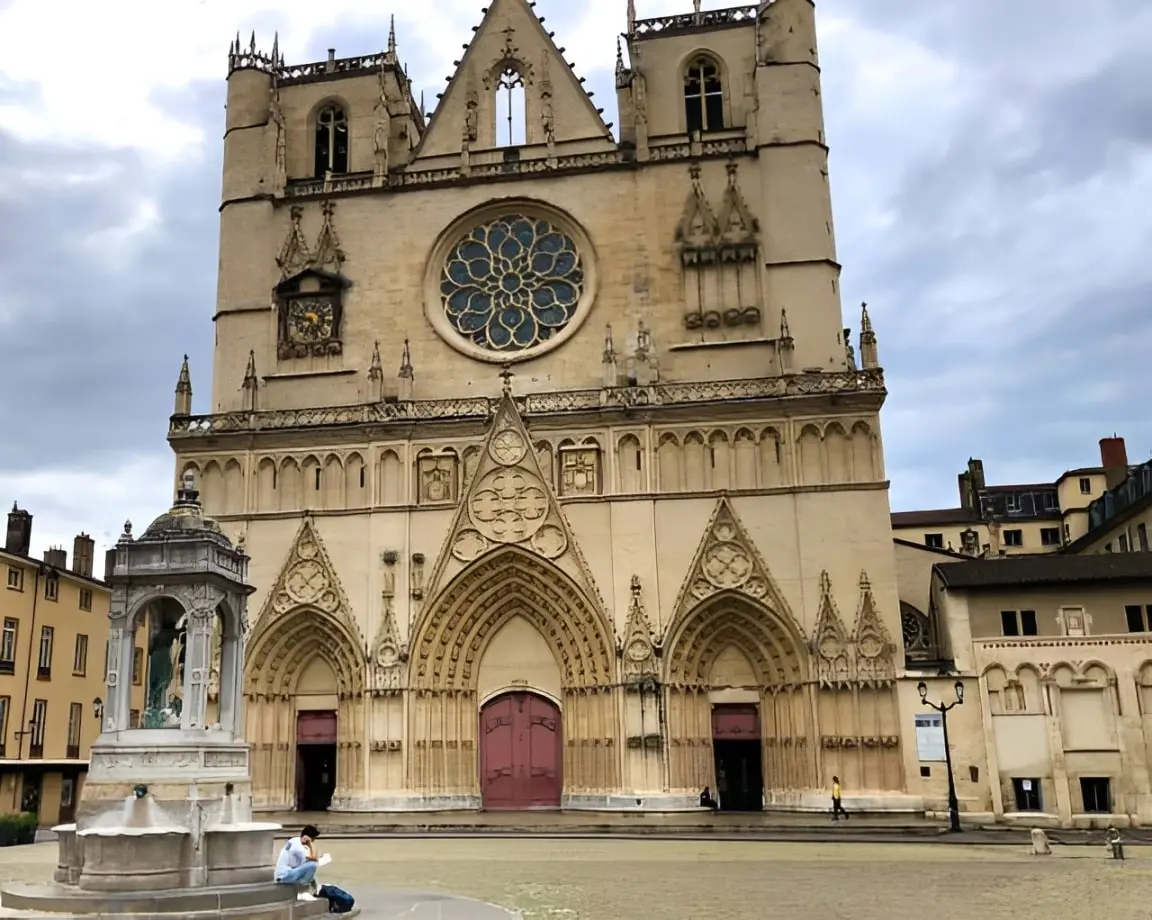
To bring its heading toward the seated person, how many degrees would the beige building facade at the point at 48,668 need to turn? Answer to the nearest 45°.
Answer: approximately 45° to its right

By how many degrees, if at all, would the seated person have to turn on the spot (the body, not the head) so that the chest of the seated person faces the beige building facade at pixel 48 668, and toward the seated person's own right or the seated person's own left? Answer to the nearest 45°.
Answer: approximately 90° to the seated person's own left

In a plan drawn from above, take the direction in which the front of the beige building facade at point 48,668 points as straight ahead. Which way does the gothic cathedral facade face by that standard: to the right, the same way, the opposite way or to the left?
to the right

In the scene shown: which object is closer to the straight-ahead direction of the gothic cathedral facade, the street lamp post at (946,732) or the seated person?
the seated person

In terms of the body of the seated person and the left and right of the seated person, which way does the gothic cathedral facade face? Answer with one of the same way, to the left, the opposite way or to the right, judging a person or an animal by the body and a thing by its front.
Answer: to the right

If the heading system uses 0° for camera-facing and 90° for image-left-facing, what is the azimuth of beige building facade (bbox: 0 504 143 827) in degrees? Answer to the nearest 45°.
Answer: approximately 315°

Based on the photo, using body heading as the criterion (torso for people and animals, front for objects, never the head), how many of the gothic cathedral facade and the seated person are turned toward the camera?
1

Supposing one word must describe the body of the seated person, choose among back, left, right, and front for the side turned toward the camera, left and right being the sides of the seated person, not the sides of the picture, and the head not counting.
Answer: right

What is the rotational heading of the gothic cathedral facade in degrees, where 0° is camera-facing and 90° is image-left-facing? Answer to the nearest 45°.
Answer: approximately 0°

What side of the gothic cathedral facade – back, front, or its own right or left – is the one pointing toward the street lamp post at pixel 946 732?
left
